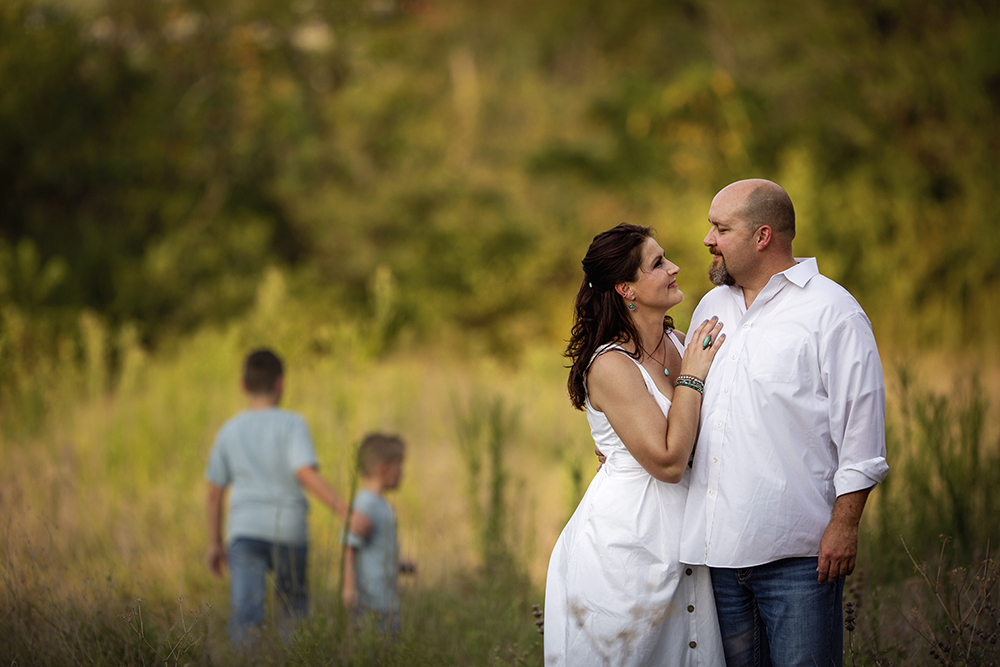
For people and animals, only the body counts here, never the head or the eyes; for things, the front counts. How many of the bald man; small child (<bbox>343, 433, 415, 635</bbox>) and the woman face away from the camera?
0

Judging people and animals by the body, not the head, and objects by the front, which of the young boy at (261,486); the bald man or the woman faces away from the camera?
the young boy

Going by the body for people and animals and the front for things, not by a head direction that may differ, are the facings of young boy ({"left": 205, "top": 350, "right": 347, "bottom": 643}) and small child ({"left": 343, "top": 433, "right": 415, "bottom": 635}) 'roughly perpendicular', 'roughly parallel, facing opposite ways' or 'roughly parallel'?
roughly perpendicular

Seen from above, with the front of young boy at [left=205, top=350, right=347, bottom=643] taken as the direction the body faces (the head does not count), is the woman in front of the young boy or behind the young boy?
behind

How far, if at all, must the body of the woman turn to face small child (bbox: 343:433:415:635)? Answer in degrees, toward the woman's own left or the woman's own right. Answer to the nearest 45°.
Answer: approximately 135° to the woman's own left

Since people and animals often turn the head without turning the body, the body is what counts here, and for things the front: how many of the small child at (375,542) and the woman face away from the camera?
0

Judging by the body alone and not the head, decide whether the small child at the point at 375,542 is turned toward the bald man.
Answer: no

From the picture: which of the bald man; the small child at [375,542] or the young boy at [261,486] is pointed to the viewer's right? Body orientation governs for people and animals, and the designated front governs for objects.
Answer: the small child

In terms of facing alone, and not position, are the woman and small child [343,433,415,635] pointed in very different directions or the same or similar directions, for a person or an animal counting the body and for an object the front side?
same or similar directions

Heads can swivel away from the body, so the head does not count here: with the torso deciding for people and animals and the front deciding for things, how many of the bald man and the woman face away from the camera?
0

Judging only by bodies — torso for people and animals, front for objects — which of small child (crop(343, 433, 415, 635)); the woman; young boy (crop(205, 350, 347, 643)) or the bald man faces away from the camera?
the young boy

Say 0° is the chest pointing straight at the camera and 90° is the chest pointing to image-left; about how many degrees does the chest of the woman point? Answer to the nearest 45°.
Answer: approximately 270°

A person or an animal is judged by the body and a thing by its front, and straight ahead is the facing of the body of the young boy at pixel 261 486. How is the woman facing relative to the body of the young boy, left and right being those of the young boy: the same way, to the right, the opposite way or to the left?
to the right

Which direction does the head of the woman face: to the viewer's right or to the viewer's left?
to the viewer's right

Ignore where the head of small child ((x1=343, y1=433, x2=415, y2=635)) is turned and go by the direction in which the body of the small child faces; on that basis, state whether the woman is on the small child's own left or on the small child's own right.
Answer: on the small child's own right

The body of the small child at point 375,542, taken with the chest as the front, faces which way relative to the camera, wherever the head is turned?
to the viewer's right

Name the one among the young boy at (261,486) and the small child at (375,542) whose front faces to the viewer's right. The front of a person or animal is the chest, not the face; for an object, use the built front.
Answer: the small child

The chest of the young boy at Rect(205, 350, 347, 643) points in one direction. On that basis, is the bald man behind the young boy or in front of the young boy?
behind

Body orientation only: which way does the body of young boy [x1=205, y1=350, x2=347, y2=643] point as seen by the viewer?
away from the camera
